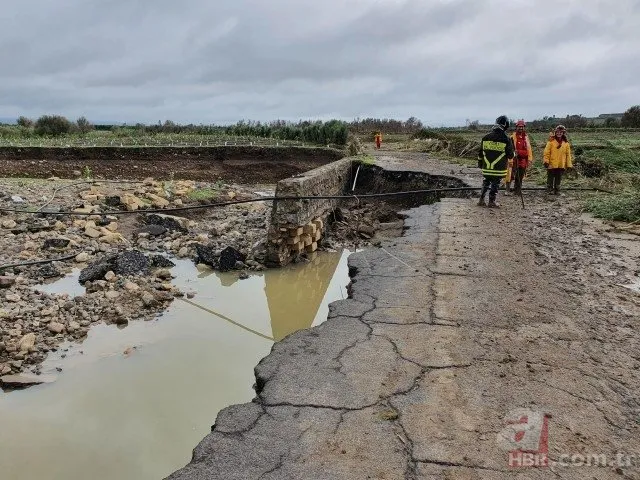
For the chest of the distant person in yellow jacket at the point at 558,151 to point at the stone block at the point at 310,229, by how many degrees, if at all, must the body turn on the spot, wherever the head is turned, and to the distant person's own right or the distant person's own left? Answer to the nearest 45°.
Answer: approximately 45° to the distant person's own right

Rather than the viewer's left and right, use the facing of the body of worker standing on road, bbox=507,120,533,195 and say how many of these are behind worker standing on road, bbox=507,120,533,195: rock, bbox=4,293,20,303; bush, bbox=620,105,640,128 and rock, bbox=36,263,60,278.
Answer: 1

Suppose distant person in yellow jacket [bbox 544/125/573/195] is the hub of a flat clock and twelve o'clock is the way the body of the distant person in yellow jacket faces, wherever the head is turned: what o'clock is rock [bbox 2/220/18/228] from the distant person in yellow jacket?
The rock is roughly at 2 o'clock from the distant person in yellow jacket.

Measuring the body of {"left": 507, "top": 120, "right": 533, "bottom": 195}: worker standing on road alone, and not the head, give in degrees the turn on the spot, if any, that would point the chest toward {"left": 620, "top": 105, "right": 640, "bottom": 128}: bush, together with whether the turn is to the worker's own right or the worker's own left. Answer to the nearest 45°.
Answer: approximately 180°

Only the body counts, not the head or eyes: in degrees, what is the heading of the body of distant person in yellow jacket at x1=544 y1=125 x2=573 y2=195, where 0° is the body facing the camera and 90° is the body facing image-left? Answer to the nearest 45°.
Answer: approximately 0°

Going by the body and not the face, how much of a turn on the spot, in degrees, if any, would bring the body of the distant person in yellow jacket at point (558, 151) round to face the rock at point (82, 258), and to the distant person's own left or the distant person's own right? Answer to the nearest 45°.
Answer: approximately 45° to the distant person's own right

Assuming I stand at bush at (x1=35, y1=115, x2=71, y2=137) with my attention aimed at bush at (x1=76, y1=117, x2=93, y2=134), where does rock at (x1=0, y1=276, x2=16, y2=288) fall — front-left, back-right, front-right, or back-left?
back-right

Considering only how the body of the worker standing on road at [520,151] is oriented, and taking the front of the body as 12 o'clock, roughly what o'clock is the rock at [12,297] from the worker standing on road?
The rock is roughly at 1 o'clock from the worker standing on road.

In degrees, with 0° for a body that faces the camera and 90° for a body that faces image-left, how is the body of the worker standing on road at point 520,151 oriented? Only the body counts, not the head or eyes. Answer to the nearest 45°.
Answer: approximately 0°

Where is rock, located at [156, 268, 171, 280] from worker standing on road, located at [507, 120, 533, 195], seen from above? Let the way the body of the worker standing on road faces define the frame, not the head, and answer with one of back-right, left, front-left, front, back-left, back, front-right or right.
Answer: front-right

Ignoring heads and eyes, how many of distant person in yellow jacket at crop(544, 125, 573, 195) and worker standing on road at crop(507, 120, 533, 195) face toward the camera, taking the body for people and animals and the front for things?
2

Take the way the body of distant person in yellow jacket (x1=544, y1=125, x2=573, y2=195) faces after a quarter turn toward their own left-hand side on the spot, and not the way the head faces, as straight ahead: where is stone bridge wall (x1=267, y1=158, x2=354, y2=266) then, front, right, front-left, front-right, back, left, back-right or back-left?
back-right
